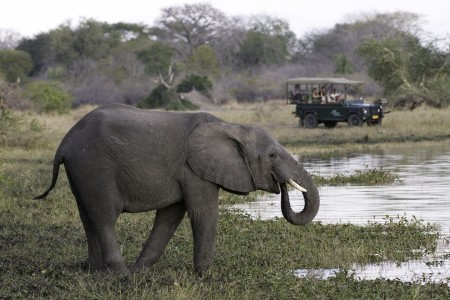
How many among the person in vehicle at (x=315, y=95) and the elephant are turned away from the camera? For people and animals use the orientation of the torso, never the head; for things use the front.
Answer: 0

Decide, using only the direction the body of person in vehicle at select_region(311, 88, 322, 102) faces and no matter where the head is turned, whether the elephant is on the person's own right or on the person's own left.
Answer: on the person's own right

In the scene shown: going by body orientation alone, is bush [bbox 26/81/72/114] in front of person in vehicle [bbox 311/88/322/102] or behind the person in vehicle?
behind

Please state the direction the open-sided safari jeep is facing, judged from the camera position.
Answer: facing the viewer and to the right of the viewer

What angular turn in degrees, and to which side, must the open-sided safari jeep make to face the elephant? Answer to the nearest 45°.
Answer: approximately 45° to its right

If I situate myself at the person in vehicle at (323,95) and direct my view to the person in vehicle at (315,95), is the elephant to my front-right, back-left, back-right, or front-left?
front-left

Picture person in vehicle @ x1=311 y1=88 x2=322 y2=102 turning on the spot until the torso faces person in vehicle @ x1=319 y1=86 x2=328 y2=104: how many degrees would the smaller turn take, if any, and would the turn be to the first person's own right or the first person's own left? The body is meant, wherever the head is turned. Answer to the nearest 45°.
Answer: approximately 90° to the first person's own left

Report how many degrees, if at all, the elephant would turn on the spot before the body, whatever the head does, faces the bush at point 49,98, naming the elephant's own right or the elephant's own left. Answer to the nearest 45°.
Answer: approximately 90° to the elephant's own left

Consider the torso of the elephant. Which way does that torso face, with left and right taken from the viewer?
facing to the right of the viewer
